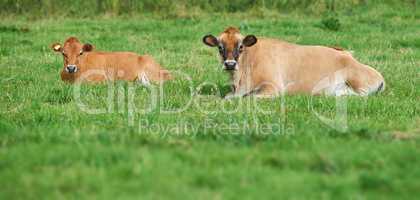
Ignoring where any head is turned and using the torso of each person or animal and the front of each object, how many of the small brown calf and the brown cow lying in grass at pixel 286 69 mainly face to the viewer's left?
2

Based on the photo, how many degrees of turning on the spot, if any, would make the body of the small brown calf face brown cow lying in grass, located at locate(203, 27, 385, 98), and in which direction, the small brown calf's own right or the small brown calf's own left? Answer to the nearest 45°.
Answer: approximately 135° to the small brown calf's own left

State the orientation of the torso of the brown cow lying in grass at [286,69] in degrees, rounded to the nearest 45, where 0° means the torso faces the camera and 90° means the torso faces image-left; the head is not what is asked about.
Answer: approximately 90°

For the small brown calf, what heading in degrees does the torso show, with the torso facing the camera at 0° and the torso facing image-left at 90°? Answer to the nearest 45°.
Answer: approximately 90°
